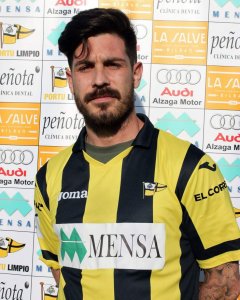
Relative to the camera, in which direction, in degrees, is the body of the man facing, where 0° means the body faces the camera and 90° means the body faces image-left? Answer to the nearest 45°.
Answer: approximately 45°
